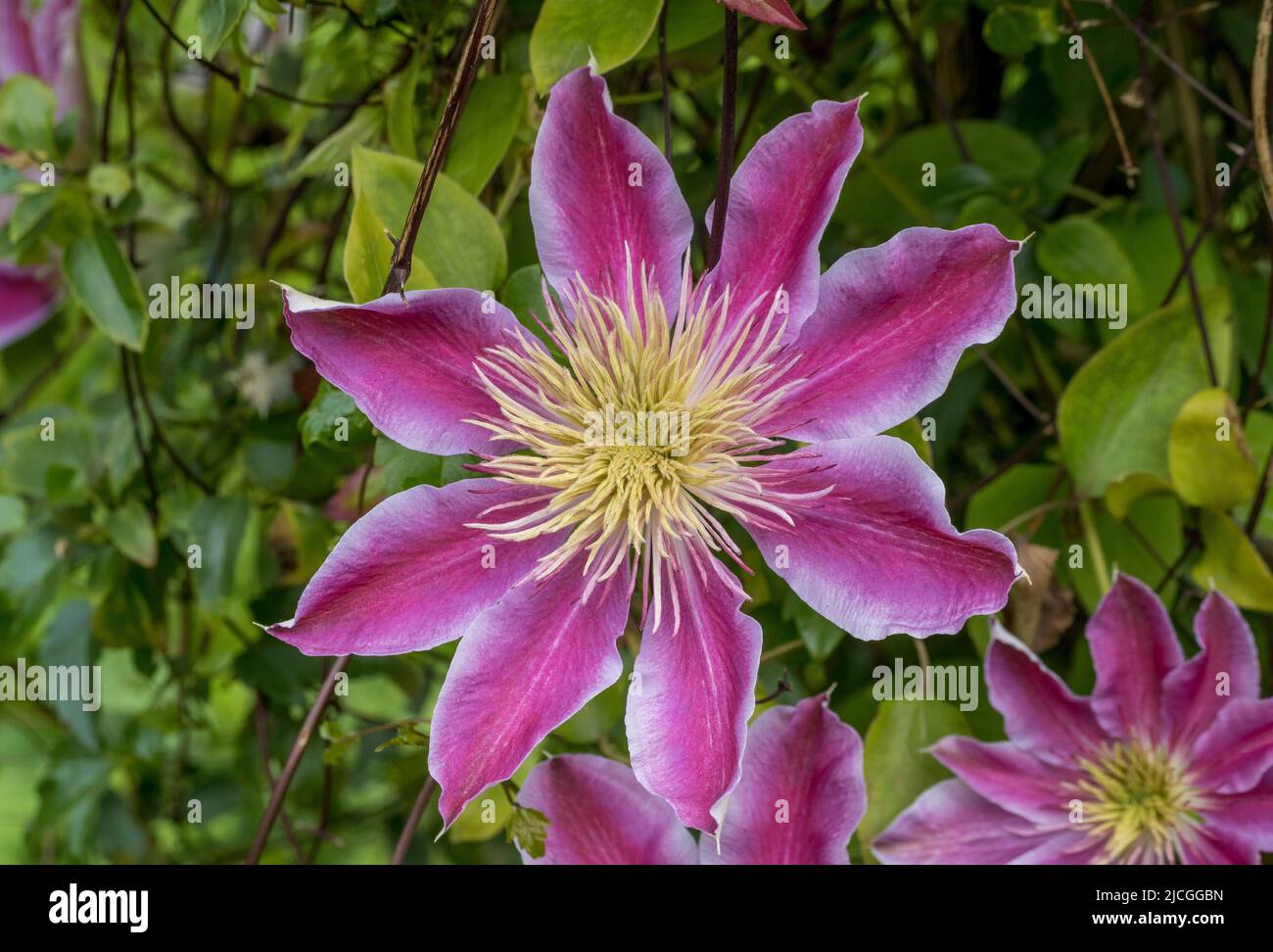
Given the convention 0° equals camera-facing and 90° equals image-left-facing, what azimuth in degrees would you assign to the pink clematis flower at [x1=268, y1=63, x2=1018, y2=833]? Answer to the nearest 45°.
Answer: approximately 0°

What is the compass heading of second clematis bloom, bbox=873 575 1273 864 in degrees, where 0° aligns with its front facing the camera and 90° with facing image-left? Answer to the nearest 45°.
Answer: approximately 0°

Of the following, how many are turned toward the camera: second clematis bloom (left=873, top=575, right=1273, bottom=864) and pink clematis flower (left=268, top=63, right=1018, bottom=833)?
2
